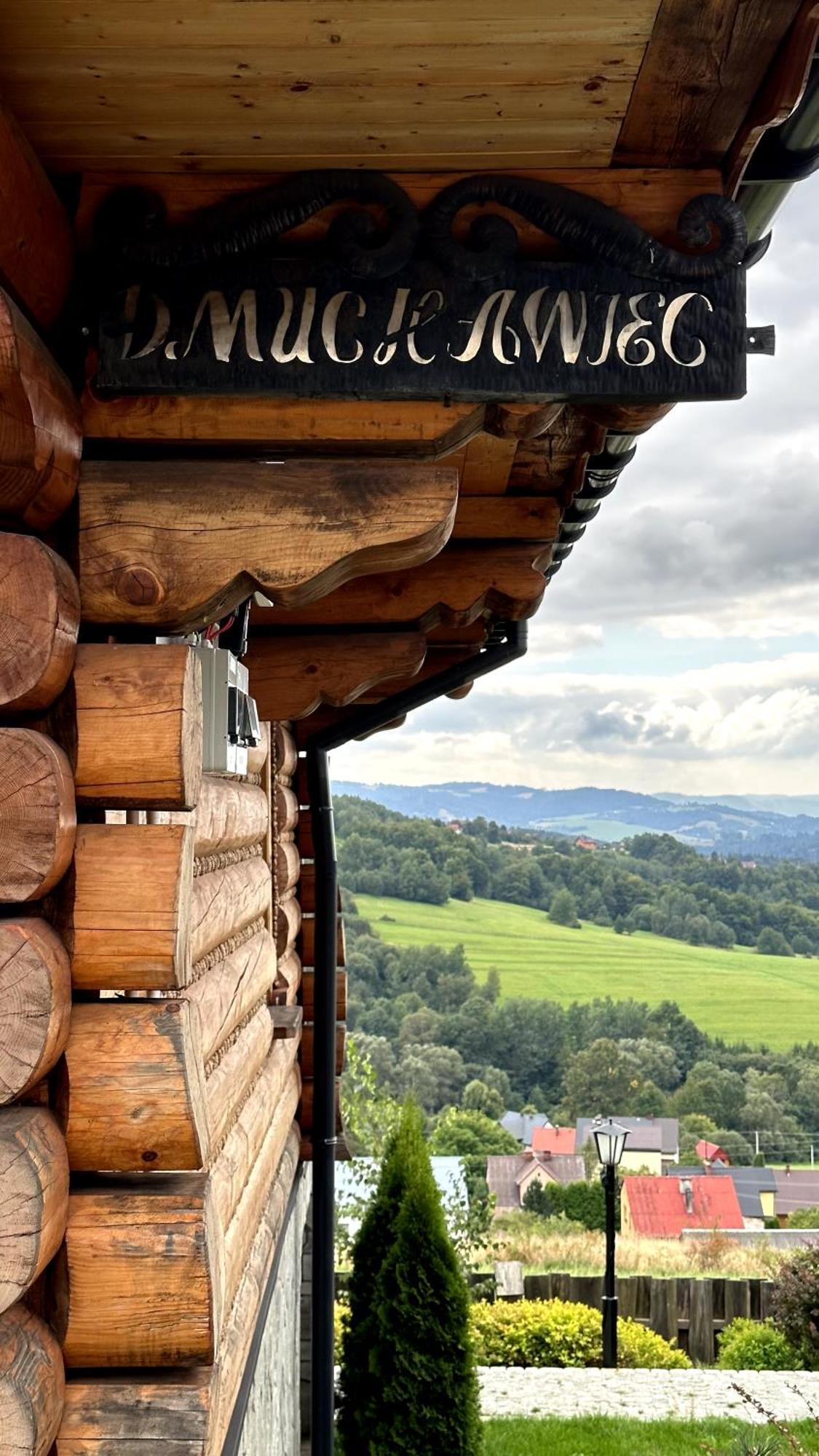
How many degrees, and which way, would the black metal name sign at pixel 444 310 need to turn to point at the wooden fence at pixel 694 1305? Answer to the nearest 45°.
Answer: approximately 180°

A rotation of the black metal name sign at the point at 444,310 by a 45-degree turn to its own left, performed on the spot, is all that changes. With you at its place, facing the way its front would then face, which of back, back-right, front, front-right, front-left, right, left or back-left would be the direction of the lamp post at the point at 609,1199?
back-left

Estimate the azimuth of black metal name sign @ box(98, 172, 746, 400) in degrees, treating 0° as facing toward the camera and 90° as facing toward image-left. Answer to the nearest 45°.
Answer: approximately 0°

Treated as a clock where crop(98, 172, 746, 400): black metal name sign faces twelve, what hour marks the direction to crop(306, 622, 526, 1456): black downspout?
The black downspout is roughly at 6 o'clock from the black metal name sign.

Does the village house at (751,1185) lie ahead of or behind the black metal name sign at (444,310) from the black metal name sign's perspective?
behind

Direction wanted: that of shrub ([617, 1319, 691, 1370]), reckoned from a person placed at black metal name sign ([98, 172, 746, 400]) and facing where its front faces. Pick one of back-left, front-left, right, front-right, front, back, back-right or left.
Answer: back

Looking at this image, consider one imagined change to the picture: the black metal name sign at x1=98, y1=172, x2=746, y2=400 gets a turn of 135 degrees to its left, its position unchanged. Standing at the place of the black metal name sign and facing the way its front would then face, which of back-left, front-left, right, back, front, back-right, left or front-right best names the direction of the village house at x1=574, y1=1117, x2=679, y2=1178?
front-left

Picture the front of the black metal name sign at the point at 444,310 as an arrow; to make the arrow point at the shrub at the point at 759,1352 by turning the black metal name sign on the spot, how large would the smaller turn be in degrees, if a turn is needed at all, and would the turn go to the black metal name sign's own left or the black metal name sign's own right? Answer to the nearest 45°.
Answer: approximately 180°

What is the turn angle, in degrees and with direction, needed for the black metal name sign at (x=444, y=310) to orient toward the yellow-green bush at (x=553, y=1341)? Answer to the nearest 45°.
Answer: approximately 180°

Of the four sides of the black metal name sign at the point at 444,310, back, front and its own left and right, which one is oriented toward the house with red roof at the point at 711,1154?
back

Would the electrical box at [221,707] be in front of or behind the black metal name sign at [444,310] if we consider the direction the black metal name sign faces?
behind

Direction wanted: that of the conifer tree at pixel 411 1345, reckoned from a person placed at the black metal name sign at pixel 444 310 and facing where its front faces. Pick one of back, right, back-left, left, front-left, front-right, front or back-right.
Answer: back

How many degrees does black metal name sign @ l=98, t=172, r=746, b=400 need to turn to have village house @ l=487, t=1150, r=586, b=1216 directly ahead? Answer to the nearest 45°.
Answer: approximately 180°
